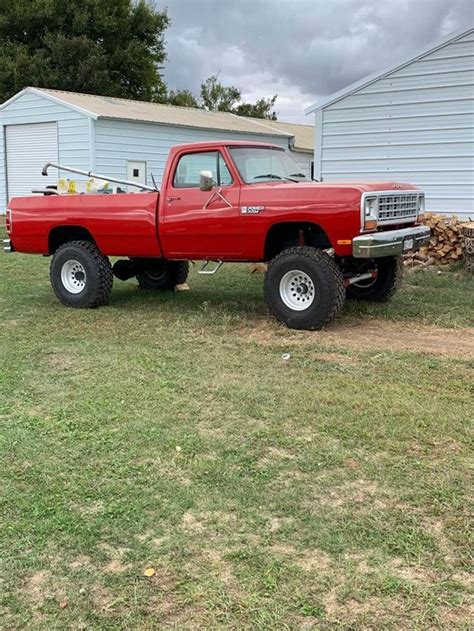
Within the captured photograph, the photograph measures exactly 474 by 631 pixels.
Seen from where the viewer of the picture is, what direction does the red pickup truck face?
facing the viewer and to the right of the viewer

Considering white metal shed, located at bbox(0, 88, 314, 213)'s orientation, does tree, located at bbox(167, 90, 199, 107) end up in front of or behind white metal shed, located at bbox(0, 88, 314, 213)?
behind

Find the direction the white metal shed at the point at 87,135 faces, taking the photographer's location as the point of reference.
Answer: facing the viewer and to the left of the viewer

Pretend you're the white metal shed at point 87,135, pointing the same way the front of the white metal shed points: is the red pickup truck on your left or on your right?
on your left

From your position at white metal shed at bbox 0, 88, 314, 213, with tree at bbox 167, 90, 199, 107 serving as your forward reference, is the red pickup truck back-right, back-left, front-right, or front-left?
back-right

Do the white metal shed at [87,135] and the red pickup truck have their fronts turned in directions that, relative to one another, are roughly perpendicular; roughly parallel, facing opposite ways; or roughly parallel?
roughly perpendicular

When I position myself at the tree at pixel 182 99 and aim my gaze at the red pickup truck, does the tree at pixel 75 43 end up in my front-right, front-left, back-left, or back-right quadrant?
front-right

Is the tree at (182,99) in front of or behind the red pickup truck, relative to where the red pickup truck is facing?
behind

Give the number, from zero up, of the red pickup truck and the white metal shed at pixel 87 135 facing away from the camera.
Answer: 0

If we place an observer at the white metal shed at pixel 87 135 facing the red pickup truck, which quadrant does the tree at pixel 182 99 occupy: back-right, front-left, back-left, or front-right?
back-left

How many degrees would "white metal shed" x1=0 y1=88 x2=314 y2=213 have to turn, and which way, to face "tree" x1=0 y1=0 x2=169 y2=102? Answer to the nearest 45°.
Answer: approximately 135° to its right

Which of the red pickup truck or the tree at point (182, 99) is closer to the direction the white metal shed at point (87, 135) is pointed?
the red pickup truck
